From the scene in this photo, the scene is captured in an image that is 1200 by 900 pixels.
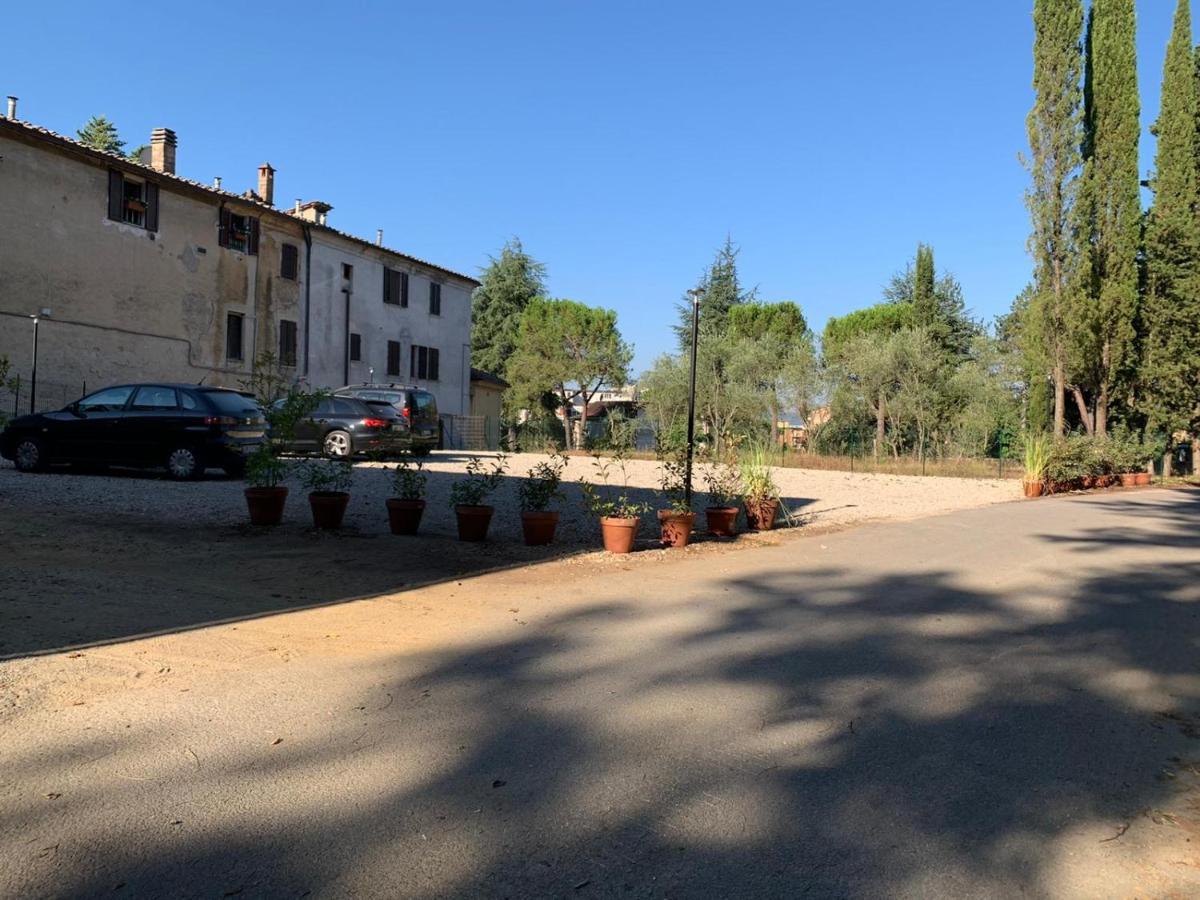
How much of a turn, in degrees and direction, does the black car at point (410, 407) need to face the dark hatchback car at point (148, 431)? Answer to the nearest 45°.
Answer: approximately 90° to its left

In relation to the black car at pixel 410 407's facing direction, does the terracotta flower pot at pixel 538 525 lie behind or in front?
behind

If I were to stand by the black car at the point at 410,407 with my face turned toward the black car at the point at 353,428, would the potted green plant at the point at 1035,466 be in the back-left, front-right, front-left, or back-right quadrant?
front-left

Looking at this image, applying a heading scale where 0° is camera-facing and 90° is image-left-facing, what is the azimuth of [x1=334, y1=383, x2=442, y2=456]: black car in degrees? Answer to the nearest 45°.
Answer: approximately 135°

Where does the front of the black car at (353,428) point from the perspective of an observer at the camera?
facing away from the viewer and to the left of the viewer

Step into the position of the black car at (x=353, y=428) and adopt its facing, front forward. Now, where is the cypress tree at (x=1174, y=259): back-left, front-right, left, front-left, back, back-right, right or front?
back-right

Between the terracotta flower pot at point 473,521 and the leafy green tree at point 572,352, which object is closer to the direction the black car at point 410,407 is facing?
the leafy green tree

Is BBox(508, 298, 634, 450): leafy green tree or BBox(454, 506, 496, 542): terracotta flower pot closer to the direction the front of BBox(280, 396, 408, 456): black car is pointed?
the leafy green tree

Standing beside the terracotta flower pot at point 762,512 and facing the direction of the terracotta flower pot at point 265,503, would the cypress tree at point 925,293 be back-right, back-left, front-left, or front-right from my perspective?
back-right

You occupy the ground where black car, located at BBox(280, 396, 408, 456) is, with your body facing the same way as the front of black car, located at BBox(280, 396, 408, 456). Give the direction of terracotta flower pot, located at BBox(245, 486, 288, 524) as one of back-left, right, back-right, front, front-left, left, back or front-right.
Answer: back-left

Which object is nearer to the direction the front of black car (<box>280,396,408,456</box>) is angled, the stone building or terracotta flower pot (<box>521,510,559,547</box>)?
the stone building
